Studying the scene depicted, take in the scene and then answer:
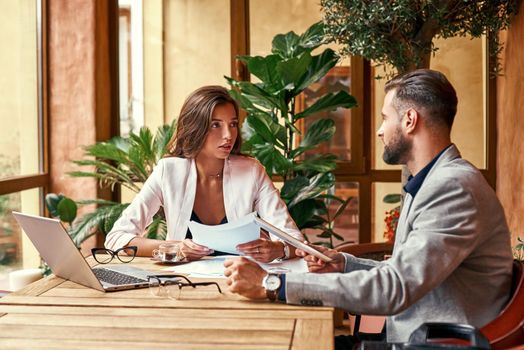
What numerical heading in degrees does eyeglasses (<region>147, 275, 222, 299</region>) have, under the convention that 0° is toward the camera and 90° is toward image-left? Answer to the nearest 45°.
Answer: approximately 45°

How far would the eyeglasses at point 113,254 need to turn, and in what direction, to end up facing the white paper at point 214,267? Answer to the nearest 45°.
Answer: approximately 45° to its left

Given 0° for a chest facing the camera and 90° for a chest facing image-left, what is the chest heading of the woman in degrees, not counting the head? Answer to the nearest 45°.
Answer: approximately 0°

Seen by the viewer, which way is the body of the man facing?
to the viewer's left

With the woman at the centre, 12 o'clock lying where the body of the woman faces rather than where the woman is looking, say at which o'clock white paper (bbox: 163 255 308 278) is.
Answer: The white paper is roughly at 12 o'clock from the woman.

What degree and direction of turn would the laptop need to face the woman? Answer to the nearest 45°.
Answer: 0° — it already faces them

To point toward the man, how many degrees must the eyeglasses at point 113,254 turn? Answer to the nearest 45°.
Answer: approximately 45° to its left

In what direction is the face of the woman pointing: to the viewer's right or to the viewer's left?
to the viewer's right

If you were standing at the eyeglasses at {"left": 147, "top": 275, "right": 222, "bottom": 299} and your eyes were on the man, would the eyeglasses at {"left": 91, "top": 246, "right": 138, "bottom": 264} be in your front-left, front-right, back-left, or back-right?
back-left
